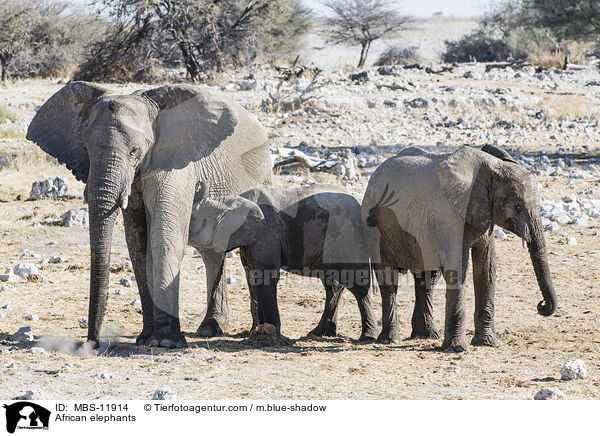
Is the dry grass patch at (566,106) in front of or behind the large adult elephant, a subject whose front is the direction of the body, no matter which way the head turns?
behind

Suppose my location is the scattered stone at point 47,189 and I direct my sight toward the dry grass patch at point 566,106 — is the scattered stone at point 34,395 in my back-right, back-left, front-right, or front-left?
back-right

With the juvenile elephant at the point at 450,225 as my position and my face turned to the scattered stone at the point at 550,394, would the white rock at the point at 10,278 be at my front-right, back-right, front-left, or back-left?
back-right

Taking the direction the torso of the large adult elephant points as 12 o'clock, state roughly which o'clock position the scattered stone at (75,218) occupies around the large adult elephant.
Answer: The scattered stone is roughly at 4 o'clock from the large adult elephant.

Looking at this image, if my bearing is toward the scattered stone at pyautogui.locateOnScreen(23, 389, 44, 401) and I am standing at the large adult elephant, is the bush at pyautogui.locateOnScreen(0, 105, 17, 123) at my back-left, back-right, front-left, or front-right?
back-right

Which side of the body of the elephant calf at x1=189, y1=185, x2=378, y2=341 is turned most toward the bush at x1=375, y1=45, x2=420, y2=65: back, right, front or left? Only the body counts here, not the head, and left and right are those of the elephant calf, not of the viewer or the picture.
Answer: right

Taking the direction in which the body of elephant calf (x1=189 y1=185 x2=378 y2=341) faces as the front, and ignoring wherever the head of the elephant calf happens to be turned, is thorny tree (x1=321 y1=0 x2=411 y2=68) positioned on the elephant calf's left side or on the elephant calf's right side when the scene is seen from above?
on the elephant calf's right side

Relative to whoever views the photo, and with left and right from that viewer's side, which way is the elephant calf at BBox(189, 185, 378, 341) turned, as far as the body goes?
facing to the left of the viewer

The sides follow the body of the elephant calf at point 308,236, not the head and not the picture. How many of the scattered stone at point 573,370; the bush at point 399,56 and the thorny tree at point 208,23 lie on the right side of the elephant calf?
2

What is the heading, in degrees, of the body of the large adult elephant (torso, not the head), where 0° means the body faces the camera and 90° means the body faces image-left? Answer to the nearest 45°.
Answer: approximately 45°

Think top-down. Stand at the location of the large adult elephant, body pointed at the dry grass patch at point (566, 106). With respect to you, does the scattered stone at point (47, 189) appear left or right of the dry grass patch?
left

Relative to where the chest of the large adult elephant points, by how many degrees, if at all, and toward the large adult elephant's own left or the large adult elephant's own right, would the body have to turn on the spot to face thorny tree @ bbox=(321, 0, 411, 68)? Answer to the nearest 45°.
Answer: approximately 135° to the large adult elephant's own right
